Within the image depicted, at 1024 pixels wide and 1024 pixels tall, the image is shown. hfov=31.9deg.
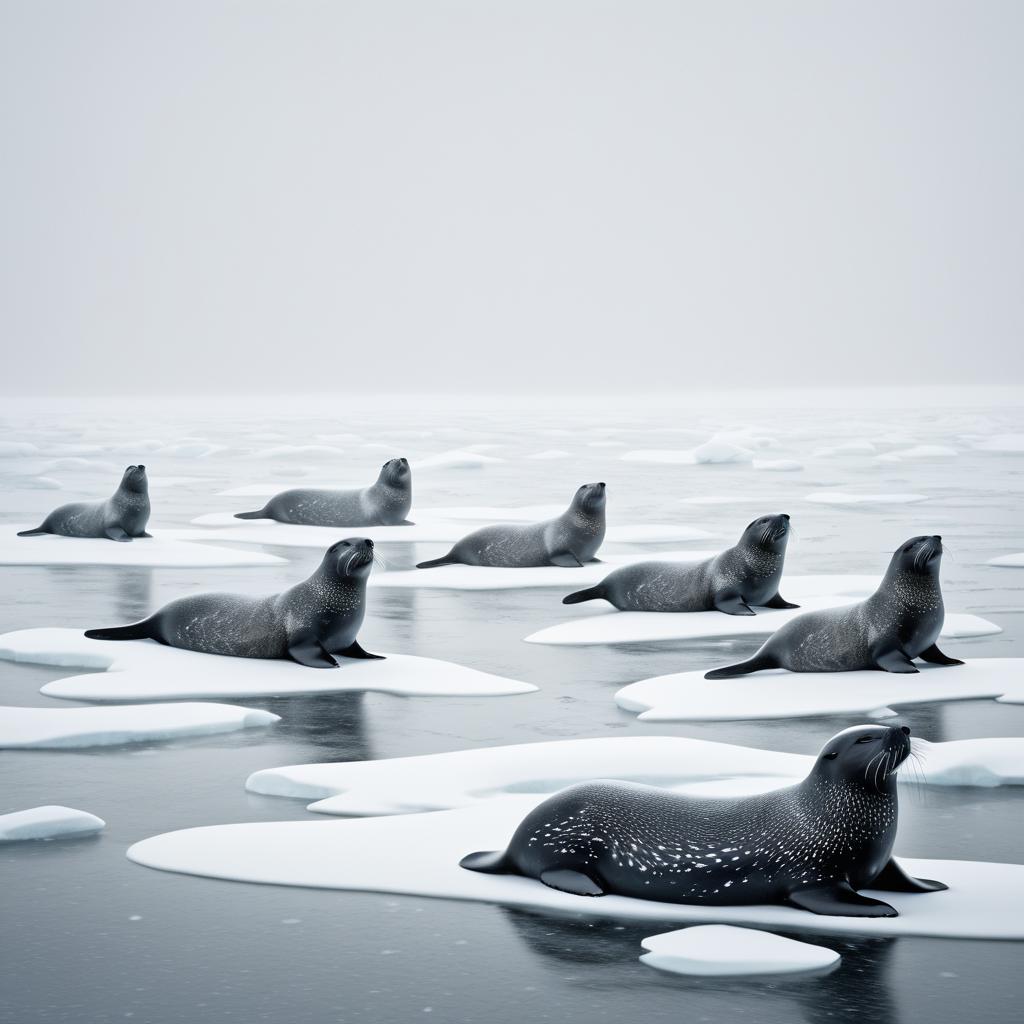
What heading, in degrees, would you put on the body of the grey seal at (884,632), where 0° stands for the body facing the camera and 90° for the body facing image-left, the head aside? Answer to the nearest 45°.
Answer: approximately 270°

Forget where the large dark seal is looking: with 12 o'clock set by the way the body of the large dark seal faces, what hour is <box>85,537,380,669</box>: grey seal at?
The grey seal is roughly at 8 o'clock from the large dark seal.

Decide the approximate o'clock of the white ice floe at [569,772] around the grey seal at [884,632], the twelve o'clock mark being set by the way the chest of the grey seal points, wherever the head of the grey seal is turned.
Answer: The white ice floe is roughly at 4 o'clock from the grey seal.

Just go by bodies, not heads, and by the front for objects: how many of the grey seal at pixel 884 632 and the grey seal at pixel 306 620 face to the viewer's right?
2

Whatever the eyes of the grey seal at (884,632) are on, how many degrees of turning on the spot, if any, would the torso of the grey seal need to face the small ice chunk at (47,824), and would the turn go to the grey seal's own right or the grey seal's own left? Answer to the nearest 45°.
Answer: approximately 135° to the grey seal's own right

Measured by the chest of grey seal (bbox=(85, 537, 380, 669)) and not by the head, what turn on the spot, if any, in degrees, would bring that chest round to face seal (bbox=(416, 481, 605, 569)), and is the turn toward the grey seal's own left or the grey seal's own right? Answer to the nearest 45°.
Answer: approximately 45° to the grey seal's own left

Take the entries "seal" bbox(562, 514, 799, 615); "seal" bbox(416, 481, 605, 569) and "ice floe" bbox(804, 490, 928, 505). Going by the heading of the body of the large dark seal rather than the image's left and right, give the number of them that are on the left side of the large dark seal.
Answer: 3

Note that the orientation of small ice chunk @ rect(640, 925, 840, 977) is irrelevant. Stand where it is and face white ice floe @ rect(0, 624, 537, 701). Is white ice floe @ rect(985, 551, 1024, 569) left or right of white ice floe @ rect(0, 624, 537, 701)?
right

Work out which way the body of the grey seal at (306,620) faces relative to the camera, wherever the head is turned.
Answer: to the viewer's right

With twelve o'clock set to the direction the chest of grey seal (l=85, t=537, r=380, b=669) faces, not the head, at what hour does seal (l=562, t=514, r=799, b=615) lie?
The seal is roughly at 11 o'clock from the grey seal.

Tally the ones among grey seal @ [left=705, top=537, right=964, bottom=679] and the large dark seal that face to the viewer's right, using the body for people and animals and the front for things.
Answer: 2

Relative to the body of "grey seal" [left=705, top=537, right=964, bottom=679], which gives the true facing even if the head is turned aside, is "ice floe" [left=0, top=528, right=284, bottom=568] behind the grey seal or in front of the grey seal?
behind

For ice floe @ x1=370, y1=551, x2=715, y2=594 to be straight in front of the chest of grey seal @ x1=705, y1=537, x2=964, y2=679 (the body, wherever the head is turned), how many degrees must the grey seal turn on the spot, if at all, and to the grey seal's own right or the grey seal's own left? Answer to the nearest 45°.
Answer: approximately 135° to the grey seal's own left

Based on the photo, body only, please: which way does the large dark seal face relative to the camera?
to the viewer's right
